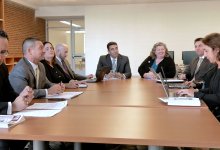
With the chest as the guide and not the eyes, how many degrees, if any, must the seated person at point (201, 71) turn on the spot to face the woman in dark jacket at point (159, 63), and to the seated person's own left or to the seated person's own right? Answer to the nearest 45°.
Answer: approximately 90° to the seated person's own right

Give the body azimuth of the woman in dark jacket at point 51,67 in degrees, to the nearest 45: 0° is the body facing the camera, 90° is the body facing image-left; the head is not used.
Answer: approximately 315°

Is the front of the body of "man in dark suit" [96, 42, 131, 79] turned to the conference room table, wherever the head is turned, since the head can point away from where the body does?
yes

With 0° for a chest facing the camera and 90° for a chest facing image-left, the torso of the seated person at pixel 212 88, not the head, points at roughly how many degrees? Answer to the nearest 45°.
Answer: approximately 90°

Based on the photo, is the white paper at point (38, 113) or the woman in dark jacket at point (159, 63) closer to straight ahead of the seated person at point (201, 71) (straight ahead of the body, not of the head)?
the white paper

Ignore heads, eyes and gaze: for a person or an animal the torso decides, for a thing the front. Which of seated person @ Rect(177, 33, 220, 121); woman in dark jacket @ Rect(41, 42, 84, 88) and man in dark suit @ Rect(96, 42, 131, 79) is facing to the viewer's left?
the seated person

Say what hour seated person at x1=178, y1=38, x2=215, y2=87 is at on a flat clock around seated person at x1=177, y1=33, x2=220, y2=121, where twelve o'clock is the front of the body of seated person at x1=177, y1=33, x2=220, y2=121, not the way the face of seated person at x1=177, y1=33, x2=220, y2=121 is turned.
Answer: seated person at x1=178, y1=38, x2=215, y2=87 is roughly at 3 o'clock from seated person at x1=177, y1=33, x2=220, y2=121.

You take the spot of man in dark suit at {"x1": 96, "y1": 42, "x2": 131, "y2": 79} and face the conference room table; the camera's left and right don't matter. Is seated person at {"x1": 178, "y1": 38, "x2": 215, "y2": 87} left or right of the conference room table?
left

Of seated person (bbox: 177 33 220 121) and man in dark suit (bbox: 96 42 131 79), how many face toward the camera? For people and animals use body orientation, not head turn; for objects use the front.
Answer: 1

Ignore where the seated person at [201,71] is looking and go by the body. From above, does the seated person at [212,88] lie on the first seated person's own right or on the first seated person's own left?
on the first seated person's own left
